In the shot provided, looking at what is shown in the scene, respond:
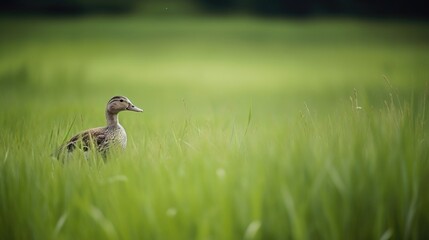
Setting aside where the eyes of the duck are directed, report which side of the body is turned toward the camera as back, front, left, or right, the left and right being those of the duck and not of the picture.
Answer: right
